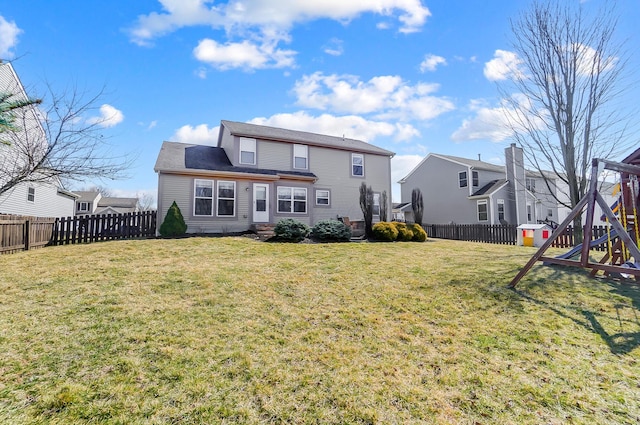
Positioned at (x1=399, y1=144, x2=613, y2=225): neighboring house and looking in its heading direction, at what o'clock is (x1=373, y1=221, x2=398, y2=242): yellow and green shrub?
The yellow and green shrub is roughly at 8 o'clock from the neighboring house.

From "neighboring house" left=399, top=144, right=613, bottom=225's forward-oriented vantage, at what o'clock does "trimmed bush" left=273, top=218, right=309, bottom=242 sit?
The trimmed bush is roughly at 8 o'clock from the neighboring house.

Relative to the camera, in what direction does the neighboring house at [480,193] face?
facing away from the viewer and to the left of the viewer

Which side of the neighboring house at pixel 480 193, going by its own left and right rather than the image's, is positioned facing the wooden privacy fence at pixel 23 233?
left

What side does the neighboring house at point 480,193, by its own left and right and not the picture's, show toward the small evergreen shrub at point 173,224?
left

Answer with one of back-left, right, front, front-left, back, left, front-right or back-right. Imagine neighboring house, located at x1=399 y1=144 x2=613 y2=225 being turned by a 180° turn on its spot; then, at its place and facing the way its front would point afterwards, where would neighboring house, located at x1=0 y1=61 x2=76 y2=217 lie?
right

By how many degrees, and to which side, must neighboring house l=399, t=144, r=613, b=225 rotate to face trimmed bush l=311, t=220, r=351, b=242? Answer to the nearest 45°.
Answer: approximately 135° to its left

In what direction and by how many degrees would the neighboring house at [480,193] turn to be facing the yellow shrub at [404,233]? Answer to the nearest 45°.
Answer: approximately 135° to its left

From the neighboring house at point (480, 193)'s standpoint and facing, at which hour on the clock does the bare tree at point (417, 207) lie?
The bare tree is roughly at 8 o'clock from the neighboring house.
